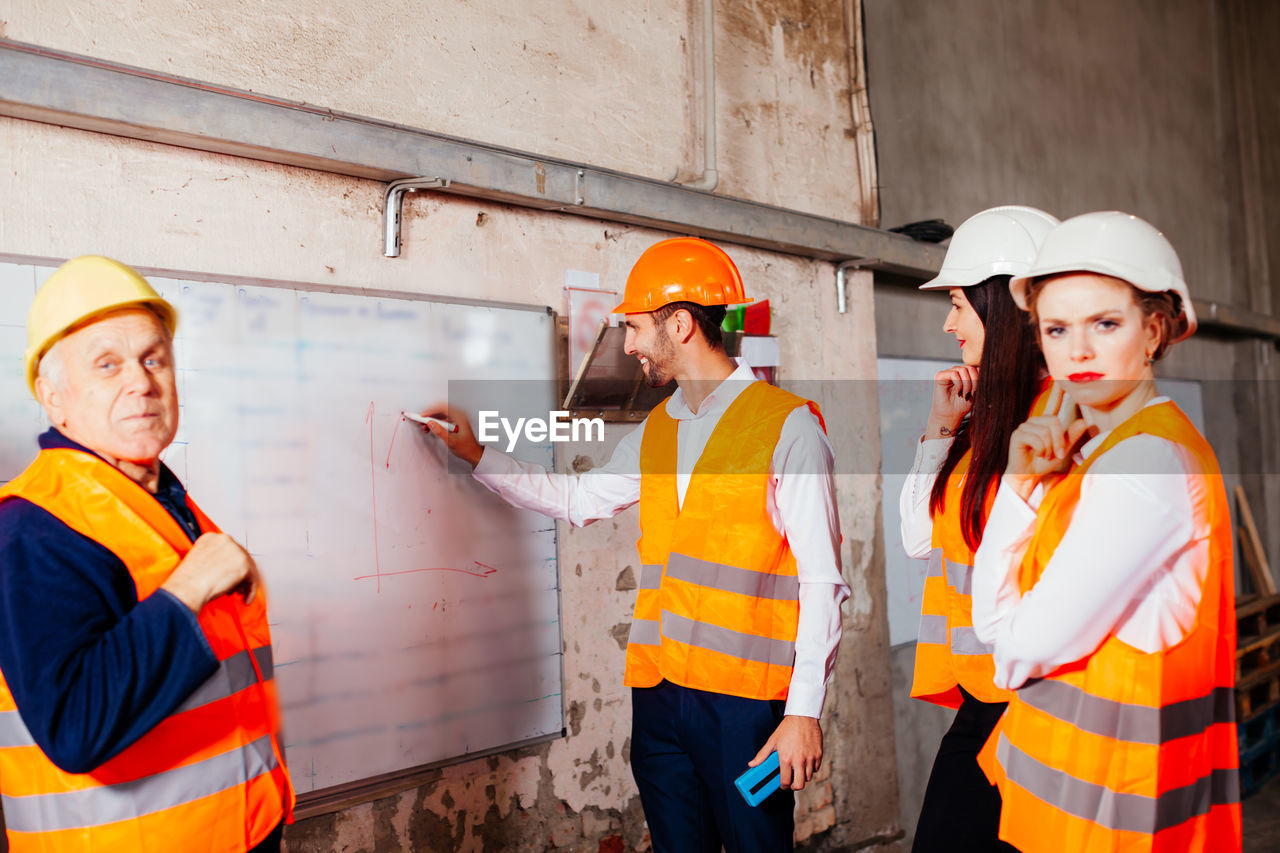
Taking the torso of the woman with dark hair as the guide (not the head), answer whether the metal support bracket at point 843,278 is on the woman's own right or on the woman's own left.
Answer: on the woman's own right

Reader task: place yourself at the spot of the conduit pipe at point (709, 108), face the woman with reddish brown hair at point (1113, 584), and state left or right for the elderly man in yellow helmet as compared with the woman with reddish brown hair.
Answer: right

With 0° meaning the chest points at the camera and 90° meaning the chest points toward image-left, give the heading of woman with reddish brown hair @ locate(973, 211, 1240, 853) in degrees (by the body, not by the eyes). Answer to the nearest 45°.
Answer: approximately 45°

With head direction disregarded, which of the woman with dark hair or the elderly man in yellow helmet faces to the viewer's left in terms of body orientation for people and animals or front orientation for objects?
the woman with dark hair

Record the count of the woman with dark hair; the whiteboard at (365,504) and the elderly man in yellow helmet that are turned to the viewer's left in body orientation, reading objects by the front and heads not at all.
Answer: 1

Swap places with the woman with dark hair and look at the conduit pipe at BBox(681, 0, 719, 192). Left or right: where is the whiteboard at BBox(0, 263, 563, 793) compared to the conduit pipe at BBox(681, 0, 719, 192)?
left

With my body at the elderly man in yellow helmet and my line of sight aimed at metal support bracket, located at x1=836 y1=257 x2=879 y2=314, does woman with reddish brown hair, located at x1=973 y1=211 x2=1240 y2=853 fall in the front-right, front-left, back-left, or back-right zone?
front-right

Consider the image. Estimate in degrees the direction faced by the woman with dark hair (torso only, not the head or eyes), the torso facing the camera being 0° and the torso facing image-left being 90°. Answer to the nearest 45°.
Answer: approximately 90°

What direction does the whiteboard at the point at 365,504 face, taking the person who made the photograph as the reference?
facing the viewer and to the right of the viewer

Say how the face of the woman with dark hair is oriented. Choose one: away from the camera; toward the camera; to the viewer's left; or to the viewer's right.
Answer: to the viewer's left

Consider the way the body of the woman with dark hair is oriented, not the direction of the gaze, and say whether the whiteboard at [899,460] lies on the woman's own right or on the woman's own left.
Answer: on the woman's own right

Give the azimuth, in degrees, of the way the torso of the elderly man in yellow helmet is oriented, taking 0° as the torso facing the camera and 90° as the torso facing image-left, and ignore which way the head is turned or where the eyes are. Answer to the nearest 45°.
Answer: approximately 315°

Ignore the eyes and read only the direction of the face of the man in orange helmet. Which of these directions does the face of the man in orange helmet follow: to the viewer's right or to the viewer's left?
to the viewer's left

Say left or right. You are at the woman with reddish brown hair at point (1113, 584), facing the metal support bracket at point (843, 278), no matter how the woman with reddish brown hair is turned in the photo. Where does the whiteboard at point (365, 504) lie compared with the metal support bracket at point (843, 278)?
left
